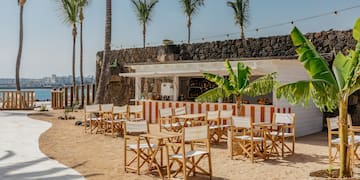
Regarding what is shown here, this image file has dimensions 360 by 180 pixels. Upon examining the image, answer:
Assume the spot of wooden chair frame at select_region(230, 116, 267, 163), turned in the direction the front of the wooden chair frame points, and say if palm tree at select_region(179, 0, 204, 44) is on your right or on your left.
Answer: on your left

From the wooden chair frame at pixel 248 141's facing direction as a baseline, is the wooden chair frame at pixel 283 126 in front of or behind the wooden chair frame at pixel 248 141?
in front

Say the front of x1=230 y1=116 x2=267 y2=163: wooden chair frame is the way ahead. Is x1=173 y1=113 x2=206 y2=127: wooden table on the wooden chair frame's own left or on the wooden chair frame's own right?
on the wooden chair frame's own left

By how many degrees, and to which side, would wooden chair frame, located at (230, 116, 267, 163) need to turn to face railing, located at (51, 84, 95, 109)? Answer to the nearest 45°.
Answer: approximately 90° to its left

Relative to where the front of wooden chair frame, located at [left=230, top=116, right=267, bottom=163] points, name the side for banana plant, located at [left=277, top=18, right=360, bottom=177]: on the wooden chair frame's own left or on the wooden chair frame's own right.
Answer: on the wooden chair frame's own right
